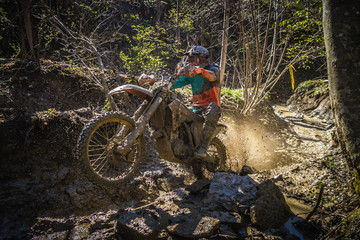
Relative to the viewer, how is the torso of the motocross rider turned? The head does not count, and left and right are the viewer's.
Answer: facing the viewer and to the left of the viewer

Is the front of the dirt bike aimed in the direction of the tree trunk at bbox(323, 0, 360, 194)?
no

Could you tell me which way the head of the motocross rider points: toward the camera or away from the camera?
toward the camera

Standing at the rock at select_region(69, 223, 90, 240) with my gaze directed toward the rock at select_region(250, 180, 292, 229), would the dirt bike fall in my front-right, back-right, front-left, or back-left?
front-left

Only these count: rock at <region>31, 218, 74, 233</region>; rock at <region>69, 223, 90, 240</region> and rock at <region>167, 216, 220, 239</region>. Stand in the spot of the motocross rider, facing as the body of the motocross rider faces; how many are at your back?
0

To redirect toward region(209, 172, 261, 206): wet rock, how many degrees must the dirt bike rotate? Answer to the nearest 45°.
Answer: approximately 135° to its left

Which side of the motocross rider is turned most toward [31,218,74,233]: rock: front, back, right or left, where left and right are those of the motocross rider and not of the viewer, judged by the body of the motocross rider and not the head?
front
